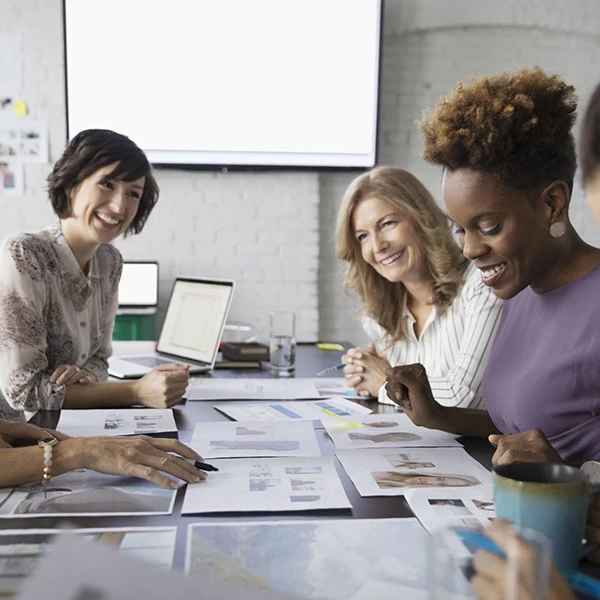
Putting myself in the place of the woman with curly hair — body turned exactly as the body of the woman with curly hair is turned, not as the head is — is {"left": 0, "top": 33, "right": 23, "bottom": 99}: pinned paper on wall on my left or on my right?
on my right

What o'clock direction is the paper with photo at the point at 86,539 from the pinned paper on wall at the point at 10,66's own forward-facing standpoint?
The paper with photo is roughly at 12 o'clock from the pinned paper on wall.

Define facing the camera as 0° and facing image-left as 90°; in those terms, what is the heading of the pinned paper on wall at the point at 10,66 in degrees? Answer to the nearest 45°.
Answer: approximately 0°

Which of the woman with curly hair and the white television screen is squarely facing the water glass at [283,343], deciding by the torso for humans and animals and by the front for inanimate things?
the white television screen

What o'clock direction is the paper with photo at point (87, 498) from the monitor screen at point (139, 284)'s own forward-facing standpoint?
The paper with photo is roughly at 12 o'clock from the monitor screen.

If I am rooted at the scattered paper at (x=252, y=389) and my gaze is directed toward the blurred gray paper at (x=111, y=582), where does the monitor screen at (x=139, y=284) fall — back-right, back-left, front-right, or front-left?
back-right

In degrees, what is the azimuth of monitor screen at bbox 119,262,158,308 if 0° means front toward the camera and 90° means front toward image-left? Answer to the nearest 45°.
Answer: approximately 0°

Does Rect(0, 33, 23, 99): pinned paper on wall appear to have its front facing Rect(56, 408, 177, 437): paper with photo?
yes
